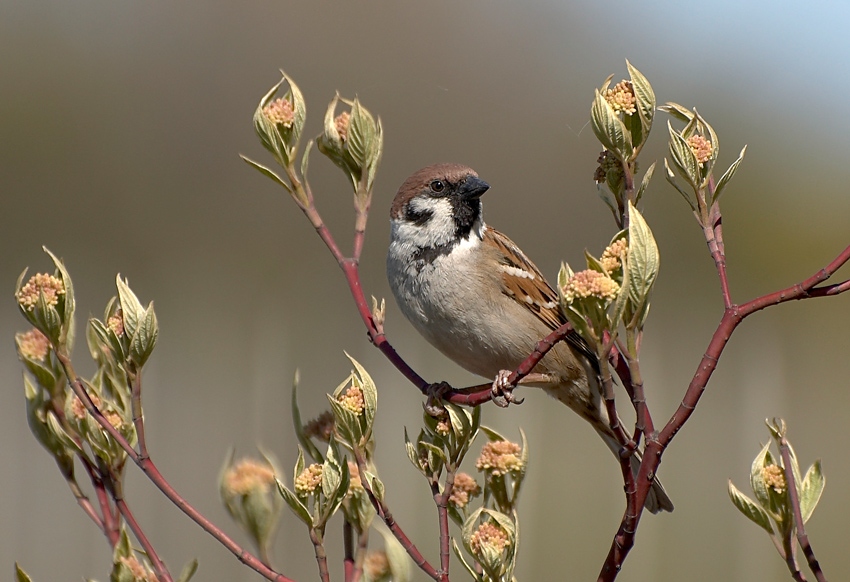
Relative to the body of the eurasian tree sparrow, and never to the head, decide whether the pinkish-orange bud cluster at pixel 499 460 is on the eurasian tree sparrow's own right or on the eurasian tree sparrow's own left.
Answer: on the eurasian tree sparrow's own left

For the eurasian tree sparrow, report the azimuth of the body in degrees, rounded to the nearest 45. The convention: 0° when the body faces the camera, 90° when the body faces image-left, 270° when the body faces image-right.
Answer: approximately 45°

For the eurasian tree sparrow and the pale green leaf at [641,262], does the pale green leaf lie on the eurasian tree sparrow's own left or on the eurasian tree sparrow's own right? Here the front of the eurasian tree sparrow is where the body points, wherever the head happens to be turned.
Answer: on the eurasian tree sparrow's own left
